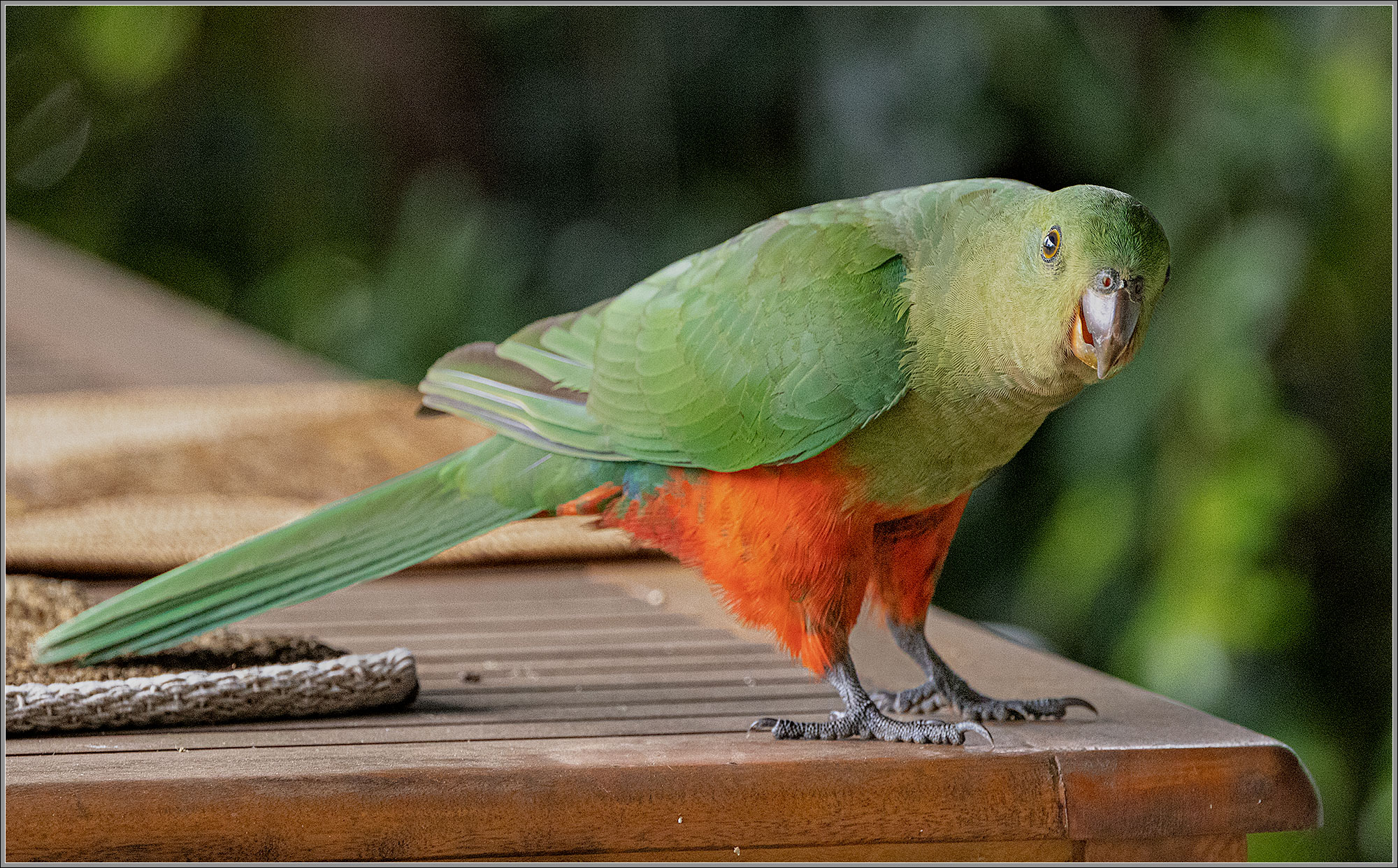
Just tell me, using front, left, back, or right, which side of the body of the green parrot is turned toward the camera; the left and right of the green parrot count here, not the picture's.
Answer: right

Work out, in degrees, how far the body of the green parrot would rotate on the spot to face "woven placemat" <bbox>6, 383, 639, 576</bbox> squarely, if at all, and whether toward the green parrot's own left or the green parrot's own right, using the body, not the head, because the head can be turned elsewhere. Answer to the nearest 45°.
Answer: approximately 135° to the green parrot's own left

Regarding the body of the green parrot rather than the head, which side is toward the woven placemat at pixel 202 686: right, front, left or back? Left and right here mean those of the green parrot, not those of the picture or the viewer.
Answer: back
